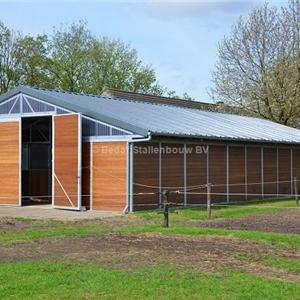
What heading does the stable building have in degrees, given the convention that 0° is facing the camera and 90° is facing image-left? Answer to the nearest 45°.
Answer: approximately 45°

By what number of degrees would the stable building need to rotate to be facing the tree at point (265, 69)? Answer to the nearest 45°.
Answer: approximately 180°
